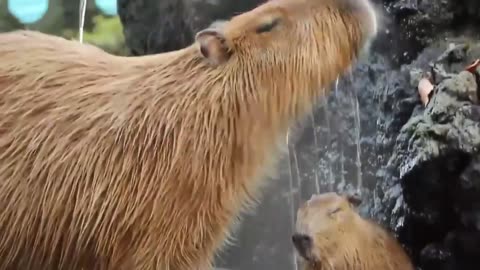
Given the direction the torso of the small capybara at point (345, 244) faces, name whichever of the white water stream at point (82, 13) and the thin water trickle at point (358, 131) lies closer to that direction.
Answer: the white water stream

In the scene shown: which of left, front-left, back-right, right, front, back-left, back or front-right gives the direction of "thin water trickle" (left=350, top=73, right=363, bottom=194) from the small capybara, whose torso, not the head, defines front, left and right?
back-right

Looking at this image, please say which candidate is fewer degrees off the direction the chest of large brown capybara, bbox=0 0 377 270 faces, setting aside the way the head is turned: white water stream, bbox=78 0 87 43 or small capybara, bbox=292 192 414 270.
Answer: the small capybara

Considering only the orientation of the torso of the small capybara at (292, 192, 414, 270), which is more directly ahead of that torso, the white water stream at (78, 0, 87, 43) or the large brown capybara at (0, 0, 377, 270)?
the large brown capybara

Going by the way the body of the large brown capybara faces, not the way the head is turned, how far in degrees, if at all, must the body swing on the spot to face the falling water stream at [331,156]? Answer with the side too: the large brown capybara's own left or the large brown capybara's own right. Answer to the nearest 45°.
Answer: approximately 45° to the large brown capybara's own left

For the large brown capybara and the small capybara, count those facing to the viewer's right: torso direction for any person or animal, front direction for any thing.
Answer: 1

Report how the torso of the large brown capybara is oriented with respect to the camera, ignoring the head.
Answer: to the viewer's right

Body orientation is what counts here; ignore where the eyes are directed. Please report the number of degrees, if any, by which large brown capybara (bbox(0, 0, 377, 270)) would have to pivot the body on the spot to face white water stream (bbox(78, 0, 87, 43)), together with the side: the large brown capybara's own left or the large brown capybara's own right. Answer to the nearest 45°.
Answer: approximately 90° to the large brown capybara's own left

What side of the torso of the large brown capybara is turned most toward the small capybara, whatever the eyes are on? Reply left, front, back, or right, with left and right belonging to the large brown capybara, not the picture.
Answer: front

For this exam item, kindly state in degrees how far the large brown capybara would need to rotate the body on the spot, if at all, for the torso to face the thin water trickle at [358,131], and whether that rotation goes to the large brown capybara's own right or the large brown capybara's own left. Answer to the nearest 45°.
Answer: approximately 45° to the large brown capybara's own left

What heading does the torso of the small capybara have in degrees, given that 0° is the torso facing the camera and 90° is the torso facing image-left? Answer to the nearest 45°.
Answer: approximately 45°

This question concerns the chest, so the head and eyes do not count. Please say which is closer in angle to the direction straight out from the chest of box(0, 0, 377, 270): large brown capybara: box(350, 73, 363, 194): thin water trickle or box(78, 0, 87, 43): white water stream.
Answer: the thin water trickle
